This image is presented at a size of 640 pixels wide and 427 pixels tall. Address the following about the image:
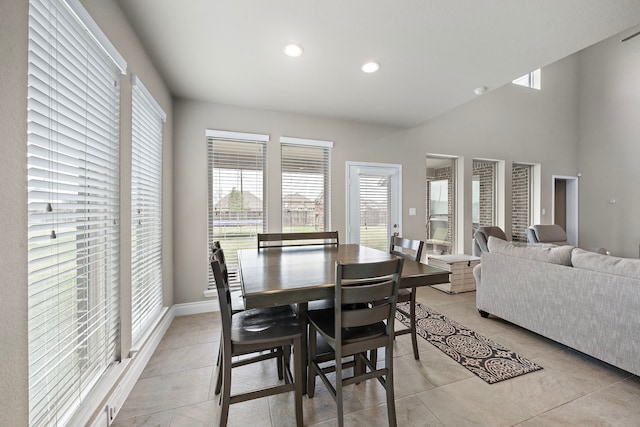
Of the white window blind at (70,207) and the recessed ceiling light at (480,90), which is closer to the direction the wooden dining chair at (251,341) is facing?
the recessed ceiling light

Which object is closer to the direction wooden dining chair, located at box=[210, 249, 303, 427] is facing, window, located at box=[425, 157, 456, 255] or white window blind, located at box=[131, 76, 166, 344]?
the window

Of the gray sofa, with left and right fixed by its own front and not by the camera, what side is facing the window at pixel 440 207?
left

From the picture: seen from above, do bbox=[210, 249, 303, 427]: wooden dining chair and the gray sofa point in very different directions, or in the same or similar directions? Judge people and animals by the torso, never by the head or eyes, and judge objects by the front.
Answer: same or similar directions

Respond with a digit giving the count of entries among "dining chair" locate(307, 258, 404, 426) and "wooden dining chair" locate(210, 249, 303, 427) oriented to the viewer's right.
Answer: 1

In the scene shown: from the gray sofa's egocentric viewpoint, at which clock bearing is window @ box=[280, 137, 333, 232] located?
The window is roughly at 7 o'clock from the gray sofa.

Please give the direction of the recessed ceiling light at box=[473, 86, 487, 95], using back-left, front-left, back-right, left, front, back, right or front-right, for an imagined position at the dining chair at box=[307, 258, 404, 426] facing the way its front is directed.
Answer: right

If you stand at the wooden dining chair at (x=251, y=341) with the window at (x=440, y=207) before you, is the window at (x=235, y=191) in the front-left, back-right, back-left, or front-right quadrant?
front-left

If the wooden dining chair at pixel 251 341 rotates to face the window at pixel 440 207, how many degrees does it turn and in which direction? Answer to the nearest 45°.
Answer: approximately 45° to its left

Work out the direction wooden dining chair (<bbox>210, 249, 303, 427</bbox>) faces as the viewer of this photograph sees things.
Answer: facing to the right of the viewer
